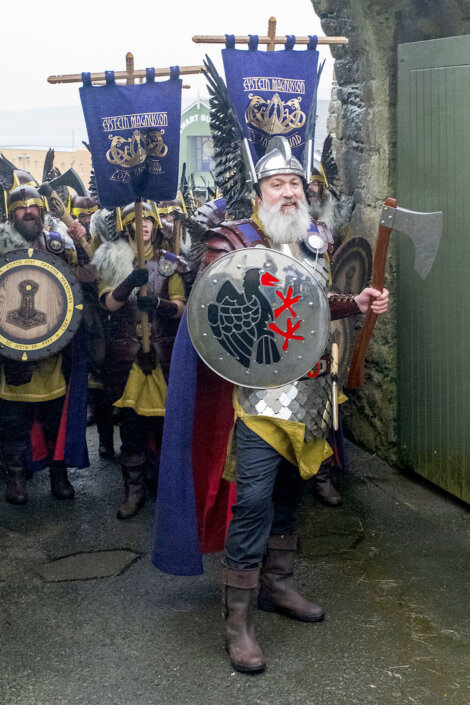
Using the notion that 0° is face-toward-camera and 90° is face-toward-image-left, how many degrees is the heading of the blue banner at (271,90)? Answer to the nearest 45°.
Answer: approximately 0°

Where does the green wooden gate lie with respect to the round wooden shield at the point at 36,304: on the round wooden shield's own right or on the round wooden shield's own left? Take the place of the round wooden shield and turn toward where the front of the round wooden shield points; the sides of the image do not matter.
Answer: on the round wooden shield's own left

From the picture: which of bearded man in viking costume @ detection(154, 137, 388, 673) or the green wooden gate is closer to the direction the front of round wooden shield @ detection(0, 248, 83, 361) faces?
the bearded man in viking costume

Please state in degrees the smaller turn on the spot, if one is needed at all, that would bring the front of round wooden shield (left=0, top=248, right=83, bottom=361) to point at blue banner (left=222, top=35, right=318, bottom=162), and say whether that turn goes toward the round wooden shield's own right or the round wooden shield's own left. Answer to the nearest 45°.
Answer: approximately 45° to the round wooden shield's own left

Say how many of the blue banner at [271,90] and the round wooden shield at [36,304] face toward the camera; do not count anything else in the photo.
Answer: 2

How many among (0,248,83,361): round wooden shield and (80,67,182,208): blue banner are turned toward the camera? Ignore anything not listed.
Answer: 2
